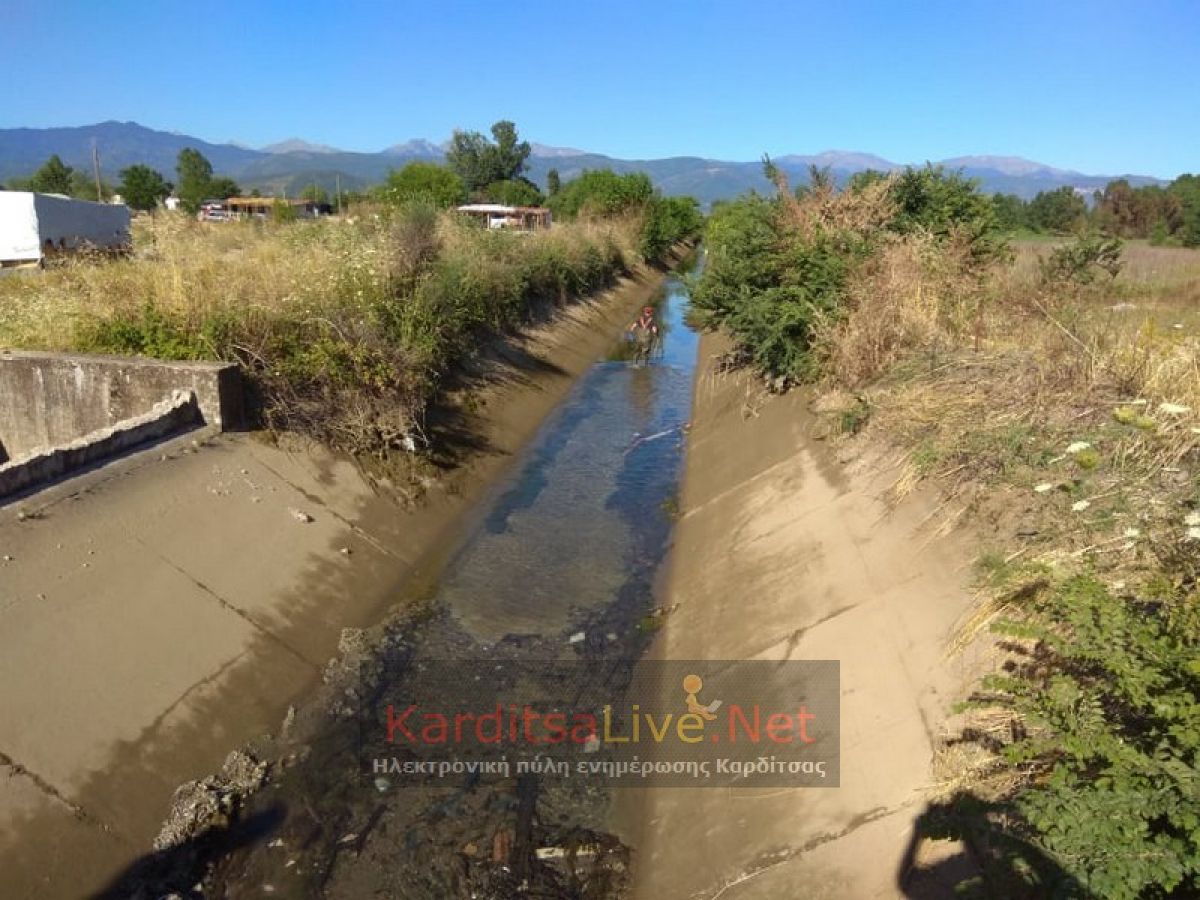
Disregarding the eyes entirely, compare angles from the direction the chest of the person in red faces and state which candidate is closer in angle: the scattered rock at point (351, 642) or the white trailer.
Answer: the scattered rock

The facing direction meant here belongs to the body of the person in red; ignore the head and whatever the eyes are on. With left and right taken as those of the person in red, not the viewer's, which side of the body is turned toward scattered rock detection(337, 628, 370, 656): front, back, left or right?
front

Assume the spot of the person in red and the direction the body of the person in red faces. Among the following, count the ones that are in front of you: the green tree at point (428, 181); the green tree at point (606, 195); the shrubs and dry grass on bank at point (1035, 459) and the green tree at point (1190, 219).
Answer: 1

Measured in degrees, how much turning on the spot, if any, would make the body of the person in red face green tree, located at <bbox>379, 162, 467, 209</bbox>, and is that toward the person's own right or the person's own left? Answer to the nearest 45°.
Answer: approximately 135° to the person's own right

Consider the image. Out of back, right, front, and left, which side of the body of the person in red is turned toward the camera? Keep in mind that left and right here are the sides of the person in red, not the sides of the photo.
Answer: front

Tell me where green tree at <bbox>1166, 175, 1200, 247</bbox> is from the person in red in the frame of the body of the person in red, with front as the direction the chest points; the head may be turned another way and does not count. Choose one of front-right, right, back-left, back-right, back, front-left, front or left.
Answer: back-left

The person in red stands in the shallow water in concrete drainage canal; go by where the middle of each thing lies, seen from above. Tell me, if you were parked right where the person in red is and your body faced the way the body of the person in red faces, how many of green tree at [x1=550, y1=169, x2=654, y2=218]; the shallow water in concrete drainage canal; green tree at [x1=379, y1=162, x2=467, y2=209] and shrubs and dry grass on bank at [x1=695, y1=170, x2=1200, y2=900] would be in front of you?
2

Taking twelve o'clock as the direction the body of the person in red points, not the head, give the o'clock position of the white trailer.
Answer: The white trailer is roughly at 3 o'clock from the person in red.

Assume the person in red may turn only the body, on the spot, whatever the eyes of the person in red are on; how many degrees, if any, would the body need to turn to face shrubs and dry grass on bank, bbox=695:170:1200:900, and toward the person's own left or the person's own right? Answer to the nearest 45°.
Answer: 0° — they already face it

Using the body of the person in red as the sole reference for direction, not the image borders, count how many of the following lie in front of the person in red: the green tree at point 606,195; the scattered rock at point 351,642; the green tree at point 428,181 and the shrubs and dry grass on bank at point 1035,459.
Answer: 2

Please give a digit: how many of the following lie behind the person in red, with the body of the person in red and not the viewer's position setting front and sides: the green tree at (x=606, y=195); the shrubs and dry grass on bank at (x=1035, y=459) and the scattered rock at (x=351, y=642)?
1

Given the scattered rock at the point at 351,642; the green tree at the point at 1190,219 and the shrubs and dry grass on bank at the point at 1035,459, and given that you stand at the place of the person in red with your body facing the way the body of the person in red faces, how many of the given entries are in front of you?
2
